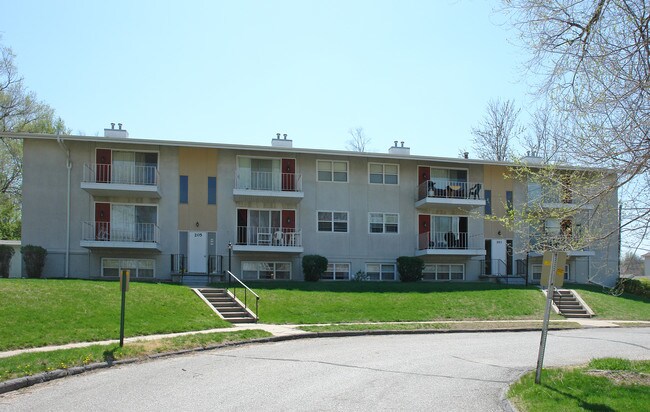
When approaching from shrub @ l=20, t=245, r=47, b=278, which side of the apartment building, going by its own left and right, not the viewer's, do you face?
right

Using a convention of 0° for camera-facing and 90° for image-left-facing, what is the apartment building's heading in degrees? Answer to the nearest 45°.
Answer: approximately 0°

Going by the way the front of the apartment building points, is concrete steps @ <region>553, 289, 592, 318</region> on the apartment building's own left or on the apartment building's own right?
on the apartment building's own left

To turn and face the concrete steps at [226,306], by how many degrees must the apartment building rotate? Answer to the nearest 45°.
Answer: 0° — it already faces it

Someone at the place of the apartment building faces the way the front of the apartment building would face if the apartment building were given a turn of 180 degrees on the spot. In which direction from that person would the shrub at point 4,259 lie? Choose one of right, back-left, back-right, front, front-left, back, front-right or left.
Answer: left

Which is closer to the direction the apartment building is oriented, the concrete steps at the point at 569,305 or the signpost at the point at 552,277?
the signpost
